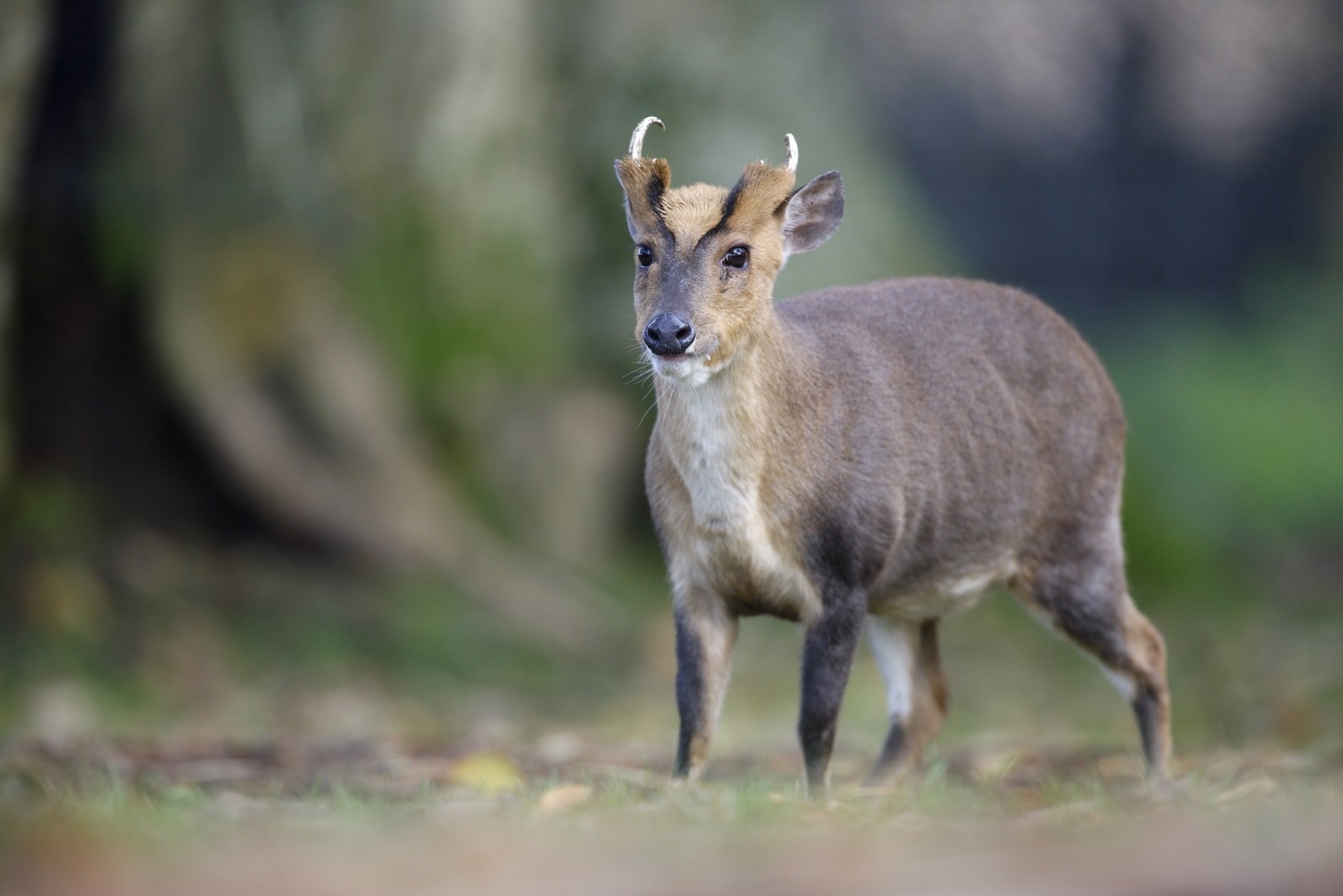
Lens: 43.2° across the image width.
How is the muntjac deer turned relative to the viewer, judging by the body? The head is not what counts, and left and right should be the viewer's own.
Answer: facing the viewer and to the left of the viewer

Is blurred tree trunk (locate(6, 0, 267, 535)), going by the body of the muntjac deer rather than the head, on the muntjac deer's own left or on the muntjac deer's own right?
on the muntjac deer's own right

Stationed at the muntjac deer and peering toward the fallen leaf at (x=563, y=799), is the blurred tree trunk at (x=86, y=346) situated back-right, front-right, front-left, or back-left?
back-right

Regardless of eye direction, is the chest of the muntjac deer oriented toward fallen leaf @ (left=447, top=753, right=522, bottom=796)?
no

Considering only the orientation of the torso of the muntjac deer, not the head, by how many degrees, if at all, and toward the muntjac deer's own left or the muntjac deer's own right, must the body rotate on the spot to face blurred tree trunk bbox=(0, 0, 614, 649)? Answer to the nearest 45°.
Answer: approximately 90° to the muntjac deer's own right
